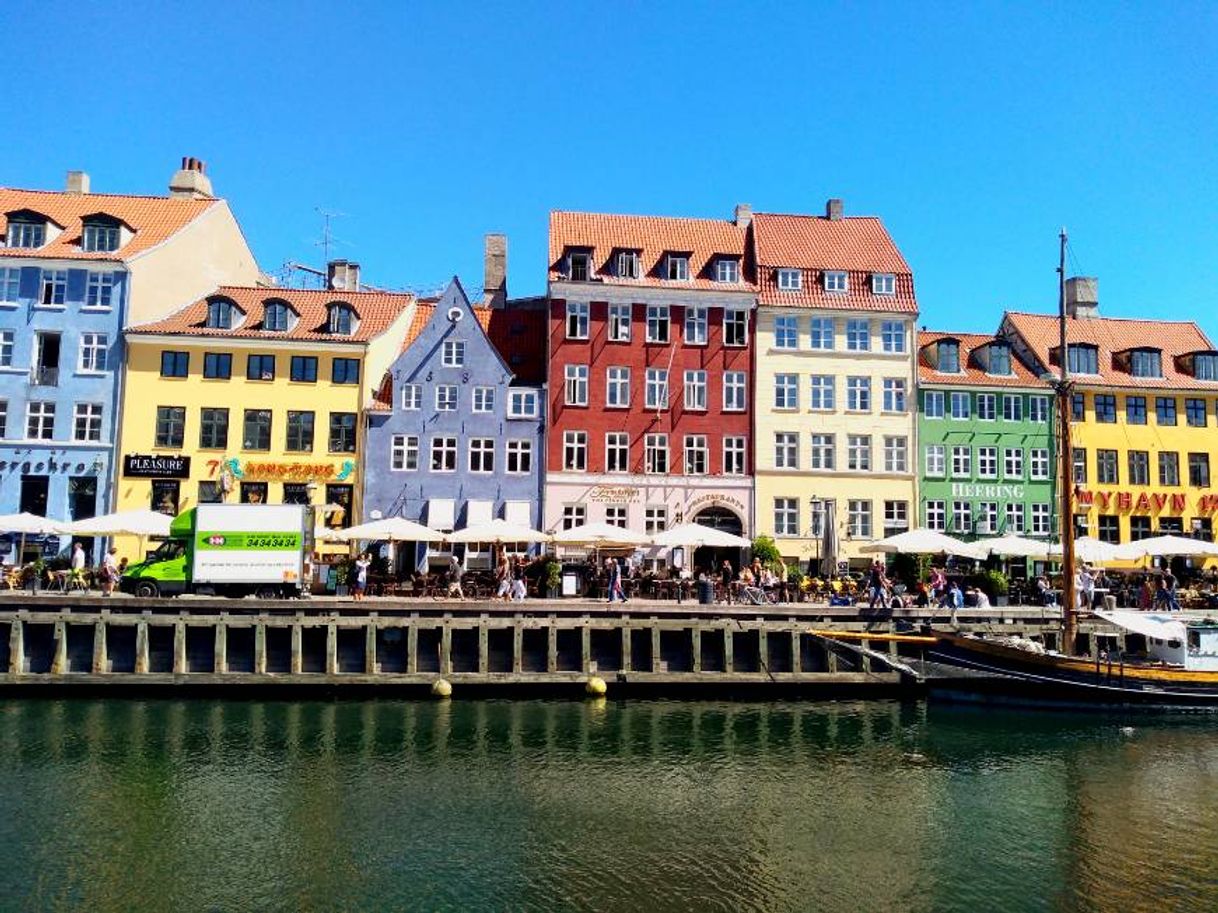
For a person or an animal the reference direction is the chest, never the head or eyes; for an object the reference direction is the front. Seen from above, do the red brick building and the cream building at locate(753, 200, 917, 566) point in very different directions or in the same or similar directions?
same or similar directions

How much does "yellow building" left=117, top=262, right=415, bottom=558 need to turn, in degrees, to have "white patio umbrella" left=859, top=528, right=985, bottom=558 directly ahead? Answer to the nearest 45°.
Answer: approximately 45° to its left

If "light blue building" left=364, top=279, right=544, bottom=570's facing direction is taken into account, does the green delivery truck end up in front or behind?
in front

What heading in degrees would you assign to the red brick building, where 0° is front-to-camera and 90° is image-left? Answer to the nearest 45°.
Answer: approximately 0°

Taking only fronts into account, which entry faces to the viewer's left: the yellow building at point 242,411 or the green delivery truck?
the green delivery truck

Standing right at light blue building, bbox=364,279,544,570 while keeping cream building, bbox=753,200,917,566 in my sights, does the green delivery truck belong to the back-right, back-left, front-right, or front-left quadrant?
back-right

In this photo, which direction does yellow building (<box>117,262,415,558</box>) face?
toward the camera

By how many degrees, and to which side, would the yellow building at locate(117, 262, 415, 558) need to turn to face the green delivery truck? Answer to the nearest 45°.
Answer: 0° — it already faces it

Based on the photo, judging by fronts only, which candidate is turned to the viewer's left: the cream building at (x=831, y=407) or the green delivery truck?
the green delivery truck

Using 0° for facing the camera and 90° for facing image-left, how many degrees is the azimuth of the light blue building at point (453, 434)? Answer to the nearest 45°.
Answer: approximately 0°

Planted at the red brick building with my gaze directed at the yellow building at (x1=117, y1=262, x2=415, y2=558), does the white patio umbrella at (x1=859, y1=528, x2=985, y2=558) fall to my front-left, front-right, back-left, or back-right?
back-left

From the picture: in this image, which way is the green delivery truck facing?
to the viewer's left

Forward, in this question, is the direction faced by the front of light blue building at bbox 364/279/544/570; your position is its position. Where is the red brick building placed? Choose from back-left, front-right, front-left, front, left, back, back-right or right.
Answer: left

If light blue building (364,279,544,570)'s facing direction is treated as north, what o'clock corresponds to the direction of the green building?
The green building is roughly at 9 o'clock from the light blue building.

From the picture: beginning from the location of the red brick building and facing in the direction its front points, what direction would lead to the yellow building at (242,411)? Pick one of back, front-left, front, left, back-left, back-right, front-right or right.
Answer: right

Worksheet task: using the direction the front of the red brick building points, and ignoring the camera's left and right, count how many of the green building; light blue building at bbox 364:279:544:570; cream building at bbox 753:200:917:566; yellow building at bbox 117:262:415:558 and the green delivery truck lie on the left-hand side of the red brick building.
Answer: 2

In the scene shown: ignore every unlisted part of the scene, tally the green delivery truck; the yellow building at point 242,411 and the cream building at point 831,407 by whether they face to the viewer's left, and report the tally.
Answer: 1

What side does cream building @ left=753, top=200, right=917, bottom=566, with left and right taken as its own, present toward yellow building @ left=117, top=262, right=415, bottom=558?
right

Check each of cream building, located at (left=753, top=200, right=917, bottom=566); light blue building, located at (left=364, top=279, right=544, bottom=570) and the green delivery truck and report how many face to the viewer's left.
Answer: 1

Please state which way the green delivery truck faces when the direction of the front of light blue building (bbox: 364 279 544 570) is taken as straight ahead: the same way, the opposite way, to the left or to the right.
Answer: to the right
